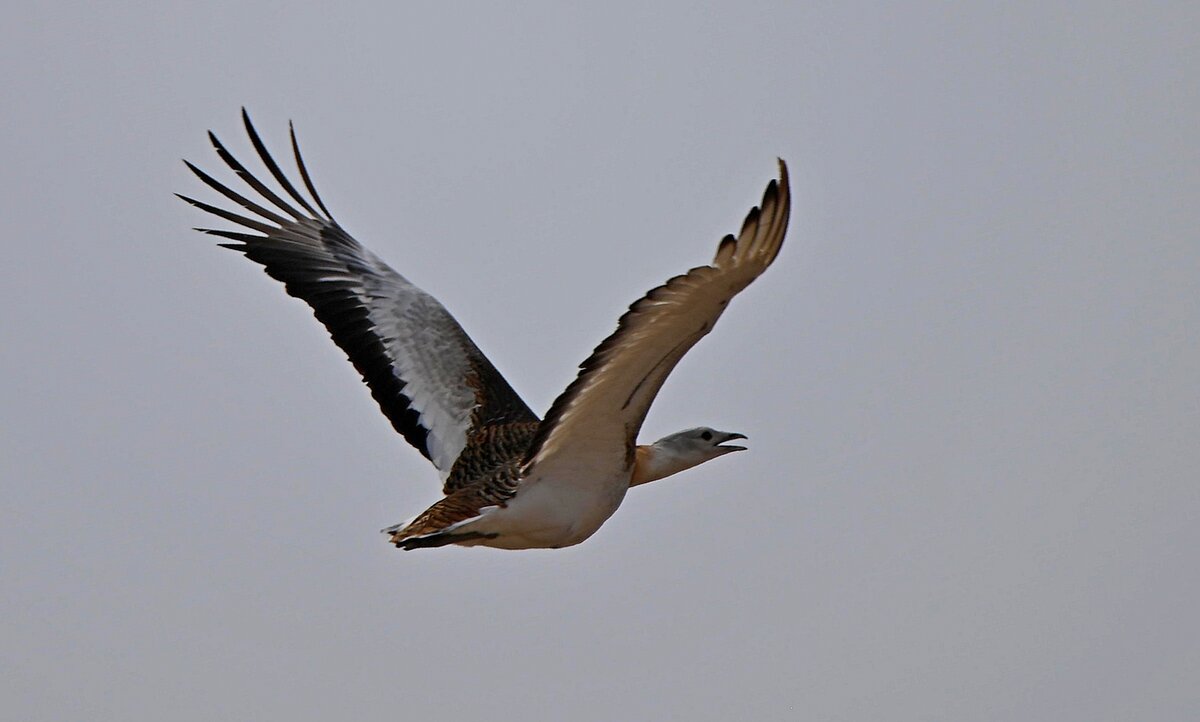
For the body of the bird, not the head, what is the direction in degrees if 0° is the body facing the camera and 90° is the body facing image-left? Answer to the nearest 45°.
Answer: approximately 225°
